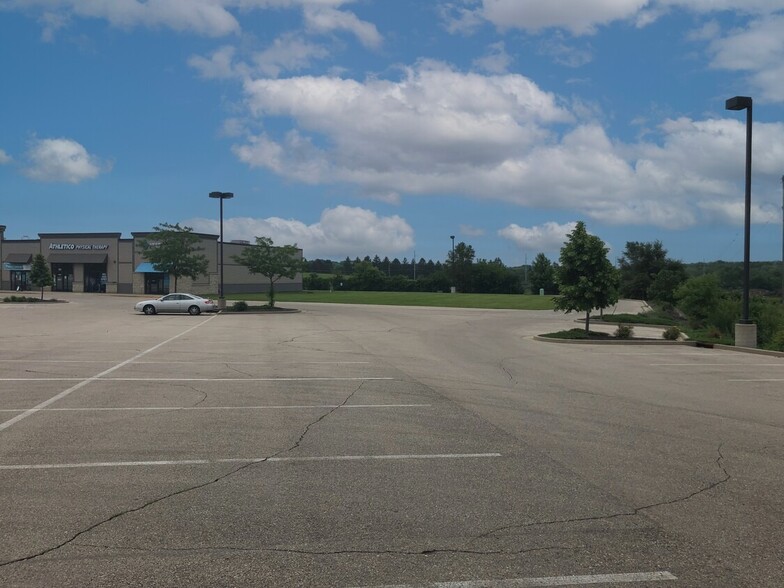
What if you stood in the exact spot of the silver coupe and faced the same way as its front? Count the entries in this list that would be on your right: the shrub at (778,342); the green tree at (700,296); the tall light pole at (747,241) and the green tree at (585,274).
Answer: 0

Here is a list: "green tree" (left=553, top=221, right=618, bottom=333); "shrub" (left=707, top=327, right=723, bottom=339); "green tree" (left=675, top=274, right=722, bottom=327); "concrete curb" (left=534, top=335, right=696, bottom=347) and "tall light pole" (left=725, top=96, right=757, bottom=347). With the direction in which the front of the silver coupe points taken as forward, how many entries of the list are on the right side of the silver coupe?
0

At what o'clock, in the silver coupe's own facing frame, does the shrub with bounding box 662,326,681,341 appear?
The shrub is roughly at 8 o'clock from the silver coupe.

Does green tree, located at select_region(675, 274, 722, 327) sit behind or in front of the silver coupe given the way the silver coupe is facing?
behind

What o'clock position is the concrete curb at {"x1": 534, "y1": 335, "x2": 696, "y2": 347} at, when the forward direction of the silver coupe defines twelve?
The concrete curb is roughly at 8 o'clock from the silver coupe.

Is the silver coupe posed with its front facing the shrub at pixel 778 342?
no

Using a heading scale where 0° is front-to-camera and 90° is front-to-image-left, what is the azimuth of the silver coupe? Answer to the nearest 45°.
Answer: approximately 90°

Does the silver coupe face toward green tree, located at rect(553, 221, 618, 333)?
no

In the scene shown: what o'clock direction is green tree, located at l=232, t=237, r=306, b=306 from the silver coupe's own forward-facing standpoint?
The green tree is roughly at 5 o'clock from the silver coupe.

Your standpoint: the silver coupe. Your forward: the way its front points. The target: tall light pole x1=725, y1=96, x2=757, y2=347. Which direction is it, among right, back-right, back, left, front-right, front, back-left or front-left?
back-left

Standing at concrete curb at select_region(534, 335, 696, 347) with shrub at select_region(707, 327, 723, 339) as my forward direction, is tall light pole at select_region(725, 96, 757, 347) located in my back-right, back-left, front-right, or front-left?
front-right
